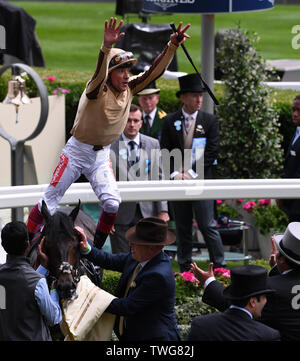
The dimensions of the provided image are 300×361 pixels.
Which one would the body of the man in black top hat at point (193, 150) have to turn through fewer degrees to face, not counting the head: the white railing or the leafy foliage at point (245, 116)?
the white railing

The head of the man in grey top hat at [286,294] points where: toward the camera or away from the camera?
away from the camera

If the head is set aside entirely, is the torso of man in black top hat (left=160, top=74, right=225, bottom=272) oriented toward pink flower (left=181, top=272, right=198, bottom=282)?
yes

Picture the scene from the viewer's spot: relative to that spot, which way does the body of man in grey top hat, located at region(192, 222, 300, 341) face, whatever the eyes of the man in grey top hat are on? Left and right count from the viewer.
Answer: facing away from the viewer and to the left of the viewer

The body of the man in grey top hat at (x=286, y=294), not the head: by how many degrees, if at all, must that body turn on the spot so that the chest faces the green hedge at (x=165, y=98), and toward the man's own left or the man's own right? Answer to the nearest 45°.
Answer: approximately 45° to the man's own right

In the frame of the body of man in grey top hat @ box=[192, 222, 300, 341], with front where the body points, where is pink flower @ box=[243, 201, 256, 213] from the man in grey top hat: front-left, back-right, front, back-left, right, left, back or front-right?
front-right

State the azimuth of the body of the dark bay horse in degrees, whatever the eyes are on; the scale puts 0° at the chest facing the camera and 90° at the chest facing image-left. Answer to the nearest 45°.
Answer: approximately 0°

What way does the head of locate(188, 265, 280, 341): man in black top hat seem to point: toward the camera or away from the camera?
away from the camera

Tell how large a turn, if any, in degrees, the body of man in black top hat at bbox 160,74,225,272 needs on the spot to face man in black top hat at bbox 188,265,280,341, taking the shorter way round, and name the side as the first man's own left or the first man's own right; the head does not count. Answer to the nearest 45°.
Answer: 0° — they already face them
